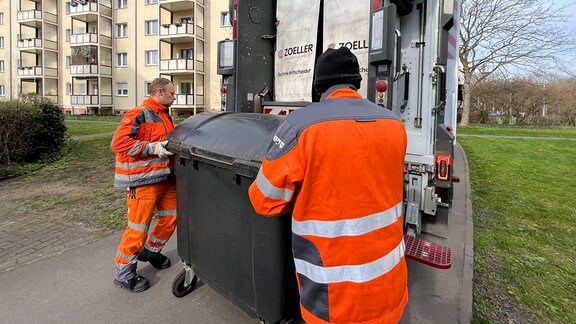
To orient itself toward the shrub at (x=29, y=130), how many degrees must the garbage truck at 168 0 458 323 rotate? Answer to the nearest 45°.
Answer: approximately 45° to its left

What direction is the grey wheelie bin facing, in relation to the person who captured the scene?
facing the viewer and to the left of the viewer

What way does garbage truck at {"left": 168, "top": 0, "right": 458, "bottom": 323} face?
away from the camera

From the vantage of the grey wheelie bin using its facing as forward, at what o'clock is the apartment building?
The apartment building is roughly at 4 o'clock from the grey wheelie bin.
